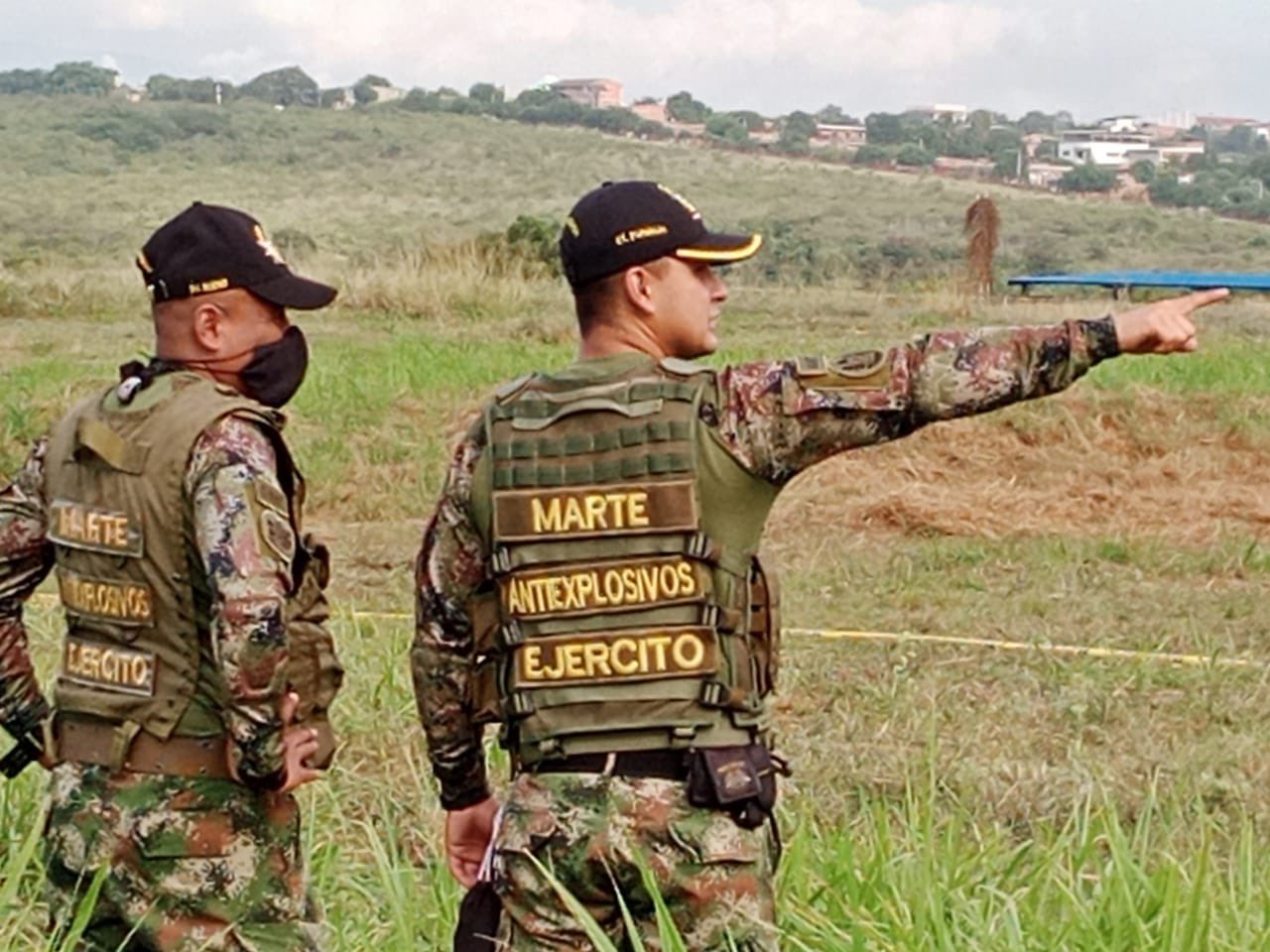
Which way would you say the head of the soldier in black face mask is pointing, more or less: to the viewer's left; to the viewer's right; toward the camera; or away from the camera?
to the viewer's right

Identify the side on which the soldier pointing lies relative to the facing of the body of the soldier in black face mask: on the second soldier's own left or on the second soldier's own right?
on the second soldier's own right

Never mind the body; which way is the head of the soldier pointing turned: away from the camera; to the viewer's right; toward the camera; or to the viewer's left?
to the viewer's right

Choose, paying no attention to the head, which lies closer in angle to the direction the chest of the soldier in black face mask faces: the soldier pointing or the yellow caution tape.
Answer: the yellow caution tape

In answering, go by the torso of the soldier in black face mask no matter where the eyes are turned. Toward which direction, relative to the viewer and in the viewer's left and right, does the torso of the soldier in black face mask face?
facing away from the viewer and to the right of the viewer

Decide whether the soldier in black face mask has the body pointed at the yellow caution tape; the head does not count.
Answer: yes
